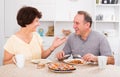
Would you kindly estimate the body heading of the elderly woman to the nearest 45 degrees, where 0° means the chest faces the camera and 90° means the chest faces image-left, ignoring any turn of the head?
approximately 315°

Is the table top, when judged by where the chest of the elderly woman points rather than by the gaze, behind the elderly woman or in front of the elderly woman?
in front

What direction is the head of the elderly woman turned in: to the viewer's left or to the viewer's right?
to the viewer's right
